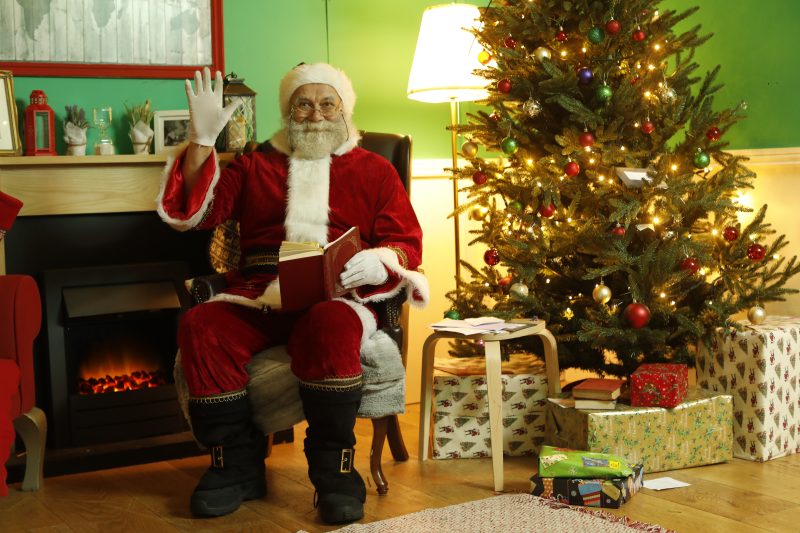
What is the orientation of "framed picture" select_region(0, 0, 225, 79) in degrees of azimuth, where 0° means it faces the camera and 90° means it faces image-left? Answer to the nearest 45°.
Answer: approximately 0°

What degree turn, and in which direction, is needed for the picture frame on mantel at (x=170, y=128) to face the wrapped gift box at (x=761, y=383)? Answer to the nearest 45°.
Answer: approximately 45° to its left

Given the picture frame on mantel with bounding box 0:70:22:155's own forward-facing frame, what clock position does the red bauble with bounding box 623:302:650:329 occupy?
The red bauble is roughly at 10 o'clock from the picture frame on mantel.

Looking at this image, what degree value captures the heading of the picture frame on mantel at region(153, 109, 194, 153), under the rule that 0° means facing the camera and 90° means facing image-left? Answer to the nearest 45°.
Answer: approximately 0°

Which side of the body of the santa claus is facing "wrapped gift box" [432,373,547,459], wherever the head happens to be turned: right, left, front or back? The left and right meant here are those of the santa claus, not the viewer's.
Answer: left
